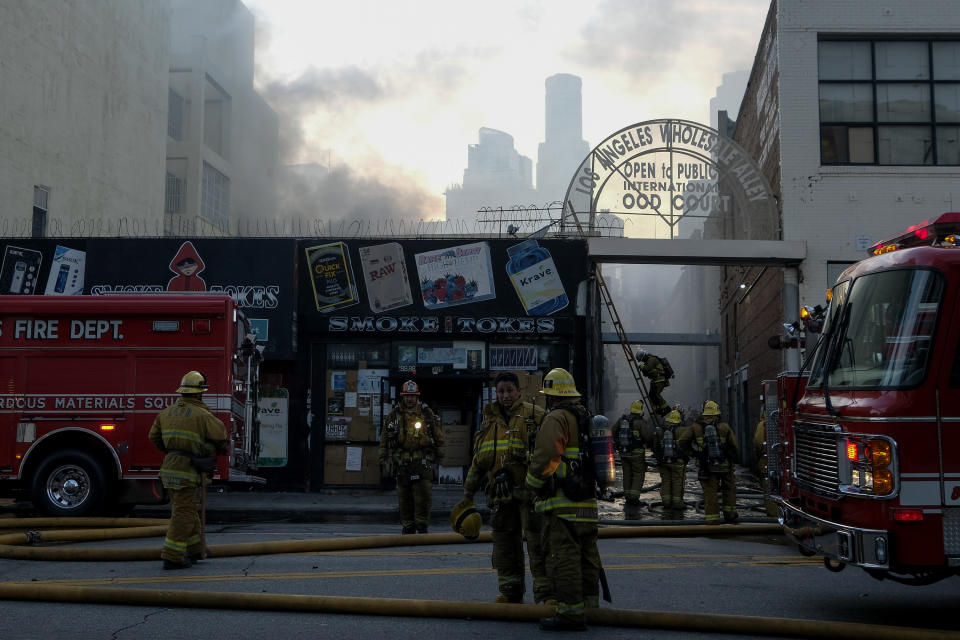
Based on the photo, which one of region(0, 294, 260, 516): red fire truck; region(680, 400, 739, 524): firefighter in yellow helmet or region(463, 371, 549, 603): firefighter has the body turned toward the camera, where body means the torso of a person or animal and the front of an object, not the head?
the firefighter

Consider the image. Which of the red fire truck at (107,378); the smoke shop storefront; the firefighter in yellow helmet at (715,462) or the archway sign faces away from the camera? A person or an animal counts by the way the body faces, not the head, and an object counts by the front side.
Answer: the firefighter in yellow helmet

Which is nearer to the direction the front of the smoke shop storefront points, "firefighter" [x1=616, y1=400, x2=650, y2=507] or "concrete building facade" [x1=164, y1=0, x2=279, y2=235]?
the firefighter

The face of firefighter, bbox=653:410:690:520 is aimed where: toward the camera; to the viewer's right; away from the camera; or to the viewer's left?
away from the camera

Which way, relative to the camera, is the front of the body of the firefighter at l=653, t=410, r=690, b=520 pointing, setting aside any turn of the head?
away from the camera

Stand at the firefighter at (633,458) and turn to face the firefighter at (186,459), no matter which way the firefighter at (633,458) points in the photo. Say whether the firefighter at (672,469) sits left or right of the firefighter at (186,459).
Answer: left

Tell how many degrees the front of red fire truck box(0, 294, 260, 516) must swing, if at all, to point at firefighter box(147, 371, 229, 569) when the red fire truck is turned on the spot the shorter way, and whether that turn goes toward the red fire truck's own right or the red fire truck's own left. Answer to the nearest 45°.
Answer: approximately 90° to the red fire truck's own left

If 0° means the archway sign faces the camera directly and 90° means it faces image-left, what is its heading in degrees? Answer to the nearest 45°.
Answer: approximately 0°

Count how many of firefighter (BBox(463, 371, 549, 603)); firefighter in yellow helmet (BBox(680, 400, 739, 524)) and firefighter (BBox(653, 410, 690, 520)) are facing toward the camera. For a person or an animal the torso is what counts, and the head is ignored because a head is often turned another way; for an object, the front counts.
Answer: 1

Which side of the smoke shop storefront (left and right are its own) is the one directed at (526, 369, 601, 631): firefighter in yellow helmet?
front

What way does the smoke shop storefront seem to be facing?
toward the camera

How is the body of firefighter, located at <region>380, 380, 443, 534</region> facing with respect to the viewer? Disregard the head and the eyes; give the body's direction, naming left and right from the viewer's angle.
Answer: facing the viewer

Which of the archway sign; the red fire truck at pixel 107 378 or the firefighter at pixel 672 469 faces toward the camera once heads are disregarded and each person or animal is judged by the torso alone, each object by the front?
the archway sign

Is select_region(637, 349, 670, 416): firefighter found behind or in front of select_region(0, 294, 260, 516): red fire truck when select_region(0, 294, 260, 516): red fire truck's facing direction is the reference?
behind

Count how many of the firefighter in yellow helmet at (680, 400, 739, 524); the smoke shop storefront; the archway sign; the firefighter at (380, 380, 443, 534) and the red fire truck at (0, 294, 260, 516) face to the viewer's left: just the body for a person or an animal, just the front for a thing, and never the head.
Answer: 1

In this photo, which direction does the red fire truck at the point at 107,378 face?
to the viewer's left

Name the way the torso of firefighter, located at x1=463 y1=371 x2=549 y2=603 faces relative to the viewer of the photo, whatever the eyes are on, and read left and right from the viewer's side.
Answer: facing the viewer

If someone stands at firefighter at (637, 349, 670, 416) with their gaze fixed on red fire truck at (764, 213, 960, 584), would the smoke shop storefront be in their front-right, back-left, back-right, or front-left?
front-right
